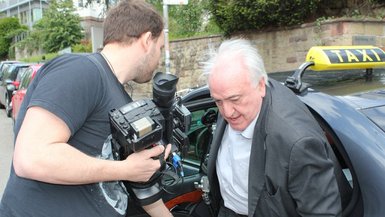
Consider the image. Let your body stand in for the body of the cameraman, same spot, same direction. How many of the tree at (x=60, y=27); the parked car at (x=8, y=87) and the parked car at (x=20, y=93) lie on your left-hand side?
3

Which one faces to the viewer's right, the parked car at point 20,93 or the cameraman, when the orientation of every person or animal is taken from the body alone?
the cameraman

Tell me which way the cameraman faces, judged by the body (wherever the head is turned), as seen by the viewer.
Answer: to the viewer's right

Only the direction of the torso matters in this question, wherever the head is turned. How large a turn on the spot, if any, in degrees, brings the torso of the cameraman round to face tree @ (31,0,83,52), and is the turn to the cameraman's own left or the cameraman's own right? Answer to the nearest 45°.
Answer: approximately 90° to the cameraman's own left

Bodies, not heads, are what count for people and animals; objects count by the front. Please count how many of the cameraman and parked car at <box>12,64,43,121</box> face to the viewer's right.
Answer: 1

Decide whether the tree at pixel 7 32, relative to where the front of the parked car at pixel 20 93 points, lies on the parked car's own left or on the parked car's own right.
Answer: on the parked car's own right

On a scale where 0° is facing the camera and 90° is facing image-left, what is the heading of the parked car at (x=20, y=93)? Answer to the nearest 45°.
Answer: approximately 45°

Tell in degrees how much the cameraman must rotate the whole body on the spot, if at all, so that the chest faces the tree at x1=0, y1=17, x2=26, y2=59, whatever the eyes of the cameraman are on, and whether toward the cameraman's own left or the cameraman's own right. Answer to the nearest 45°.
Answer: approximately 90° to the cameraman's own left

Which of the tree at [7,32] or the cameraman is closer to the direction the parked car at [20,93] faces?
the cameraman

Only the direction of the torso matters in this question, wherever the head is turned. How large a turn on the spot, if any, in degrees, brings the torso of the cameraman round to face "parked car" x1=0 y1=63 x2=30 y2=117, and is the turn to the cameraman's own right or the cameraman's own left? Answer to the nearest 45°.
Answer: approximately 90° to the cameraman's own left
